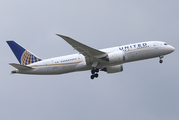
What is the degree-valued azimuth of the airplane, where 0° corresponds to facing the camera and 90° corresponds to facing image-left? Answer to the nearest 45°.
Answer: approximately 270°
